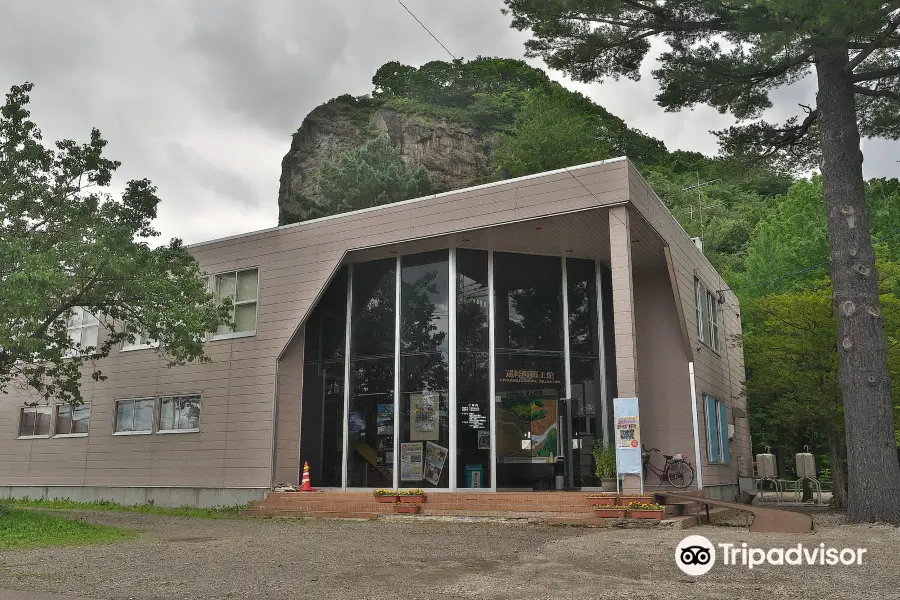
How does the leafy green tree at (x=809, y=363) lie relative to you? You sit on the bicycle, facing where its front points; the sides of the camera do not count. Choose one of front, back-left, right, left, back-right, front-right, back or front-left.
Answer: back-right

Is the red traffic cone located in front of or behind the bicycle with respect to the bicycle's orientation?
in front

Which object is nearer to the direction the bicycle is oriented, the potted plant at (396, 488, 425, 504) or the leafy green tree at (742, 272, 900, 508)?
the potted plant

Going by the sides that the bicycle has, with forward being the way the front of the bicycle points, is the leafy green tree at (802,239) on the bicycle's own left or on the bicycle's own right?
on the bicycle's own right

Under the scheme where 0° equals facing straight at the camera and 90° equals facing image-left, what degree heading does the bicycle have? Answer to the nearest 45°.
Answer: approximately 90°
